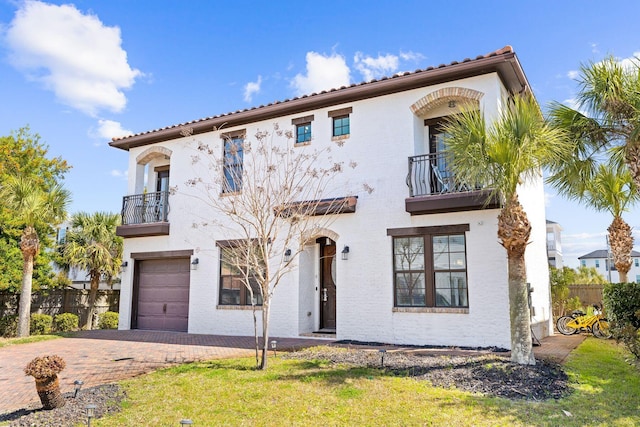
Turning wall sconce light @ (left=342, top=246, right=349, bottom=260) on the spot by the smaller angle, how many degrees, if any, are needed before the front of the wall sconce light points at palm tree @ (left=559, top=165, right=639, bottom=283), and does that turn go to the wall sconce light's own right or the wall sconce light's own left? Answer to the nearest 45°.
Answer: approximately 135° to the wall sconce light's own left

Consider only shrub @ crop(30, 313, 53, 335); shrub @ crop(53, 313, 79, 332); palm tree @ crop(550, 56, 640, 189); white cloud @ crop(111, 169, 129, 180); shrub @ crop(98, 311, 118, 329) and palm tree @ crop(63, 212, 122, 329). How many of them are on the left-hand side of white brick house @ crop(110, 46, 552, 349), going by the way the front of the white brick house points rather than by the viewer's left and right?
1

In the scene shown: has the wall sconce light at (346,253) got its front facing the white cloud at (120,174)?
no

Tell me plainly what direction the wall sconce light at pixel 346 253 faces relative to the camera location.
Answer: facing the viewer and to the left of the viewer

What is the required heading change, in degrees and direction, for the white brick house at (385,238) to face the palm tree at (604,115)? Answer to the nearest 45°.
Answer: approximately 90° to its left

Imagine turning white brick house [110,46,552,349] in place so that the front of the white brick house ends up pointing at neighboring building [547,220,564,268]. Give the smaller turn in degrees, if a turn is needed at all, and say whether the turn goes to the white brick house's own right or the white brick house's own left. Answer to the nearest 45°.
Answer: approximately 180°

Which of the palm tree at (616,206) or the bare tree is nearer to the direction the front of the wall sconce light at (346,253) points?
the bare tree

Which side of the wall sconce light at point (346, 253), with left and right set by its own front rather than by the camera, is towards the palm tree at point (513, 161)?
left

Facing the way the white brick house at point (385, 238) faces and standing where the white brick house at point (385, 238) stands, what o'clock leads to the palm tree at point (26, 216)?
The palm tree is roughly at 2 o'clock from the white brick house.

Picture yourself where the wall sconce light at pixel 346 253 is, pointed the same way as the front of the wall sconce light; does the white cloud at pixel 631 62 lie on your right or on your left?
on your left

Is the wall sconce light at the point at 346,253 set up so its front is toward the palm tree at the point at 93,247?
no

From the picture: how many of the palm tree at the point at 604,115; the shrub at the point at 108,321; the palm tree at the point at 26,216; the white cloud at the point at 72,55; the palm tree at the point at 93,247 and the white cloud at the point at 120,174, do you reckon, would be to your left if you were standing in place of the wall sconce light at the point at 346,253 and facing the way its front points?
1

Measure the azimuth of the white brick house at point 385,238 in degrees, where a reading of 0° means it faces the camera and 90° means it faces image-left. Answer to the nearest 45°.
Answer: approximately 45°

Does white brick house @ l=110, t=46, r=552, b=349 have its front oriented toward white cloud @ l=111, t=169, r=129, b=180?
no
